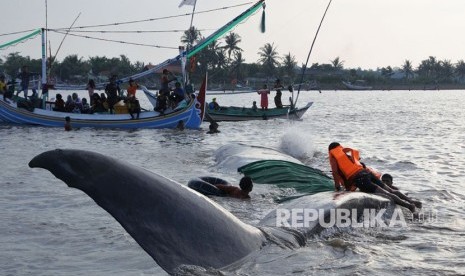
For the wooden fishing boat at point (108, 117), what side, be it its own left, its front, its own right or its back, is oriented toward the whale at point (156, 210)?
right

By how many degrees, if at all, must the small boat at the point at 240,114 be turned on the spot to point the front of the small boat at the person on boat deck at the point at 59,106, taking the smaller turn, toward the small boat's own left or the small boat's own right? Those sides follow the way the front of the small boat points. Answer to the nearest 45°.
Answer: approximately 135° to the small boat's own right

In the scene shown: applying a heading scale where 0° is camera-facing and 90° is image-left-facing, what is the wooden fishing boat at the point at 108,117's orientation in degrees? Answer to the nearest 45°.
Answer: approximately 270°

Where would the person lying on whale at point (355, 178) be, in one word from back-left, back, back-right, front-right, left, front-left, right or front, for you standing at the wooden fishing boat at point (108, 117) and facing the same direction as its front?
right

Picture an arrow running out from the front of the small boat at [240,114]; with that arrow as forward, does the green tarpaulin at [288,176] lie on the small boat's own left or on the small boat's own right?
on the small boat's own right

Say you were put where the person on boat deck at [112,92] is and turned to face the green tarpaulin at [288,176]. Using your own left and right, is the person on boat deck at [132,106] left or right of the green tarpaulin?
left

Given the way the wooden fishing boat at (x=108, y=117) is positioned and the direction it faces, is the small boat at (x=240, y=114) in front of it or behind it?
in front

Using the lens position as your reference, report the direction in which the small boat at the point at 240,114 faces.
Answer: facing to the right of the viewer

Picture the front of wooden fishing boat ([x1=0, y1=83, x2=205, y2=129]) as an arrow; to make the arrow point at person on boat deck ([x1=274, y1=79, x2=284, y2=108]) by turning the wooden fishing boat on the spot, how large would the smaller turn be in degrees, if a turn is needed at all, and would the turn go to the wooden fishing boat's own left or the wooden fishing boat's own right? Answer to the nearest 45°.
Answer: approximately 45° to the wooden fishing boat's own left

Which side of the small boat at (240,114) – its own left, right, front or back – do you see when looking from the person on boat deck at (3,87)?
back

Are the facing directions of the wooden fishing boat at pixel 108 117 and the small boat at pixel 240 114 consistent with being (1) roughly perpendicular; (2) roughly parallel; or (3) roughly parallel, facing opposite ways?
roughly parallel

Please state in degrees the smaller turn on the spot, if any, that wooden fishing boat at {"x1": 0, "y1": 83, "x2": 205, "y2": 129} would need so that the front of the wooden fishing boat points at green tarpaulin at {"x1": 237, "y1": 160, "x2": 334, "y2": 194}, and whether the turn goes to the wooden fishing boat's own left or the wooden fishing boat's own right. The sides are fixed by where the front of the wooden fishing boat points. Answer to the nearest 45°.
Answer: approximately 90° to the wooden fishing boat's own right

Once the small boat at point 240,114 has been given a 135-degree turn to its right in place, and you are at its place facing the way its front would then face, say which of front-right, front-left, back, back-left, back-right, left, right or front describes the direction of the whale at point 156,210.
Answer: front-left
